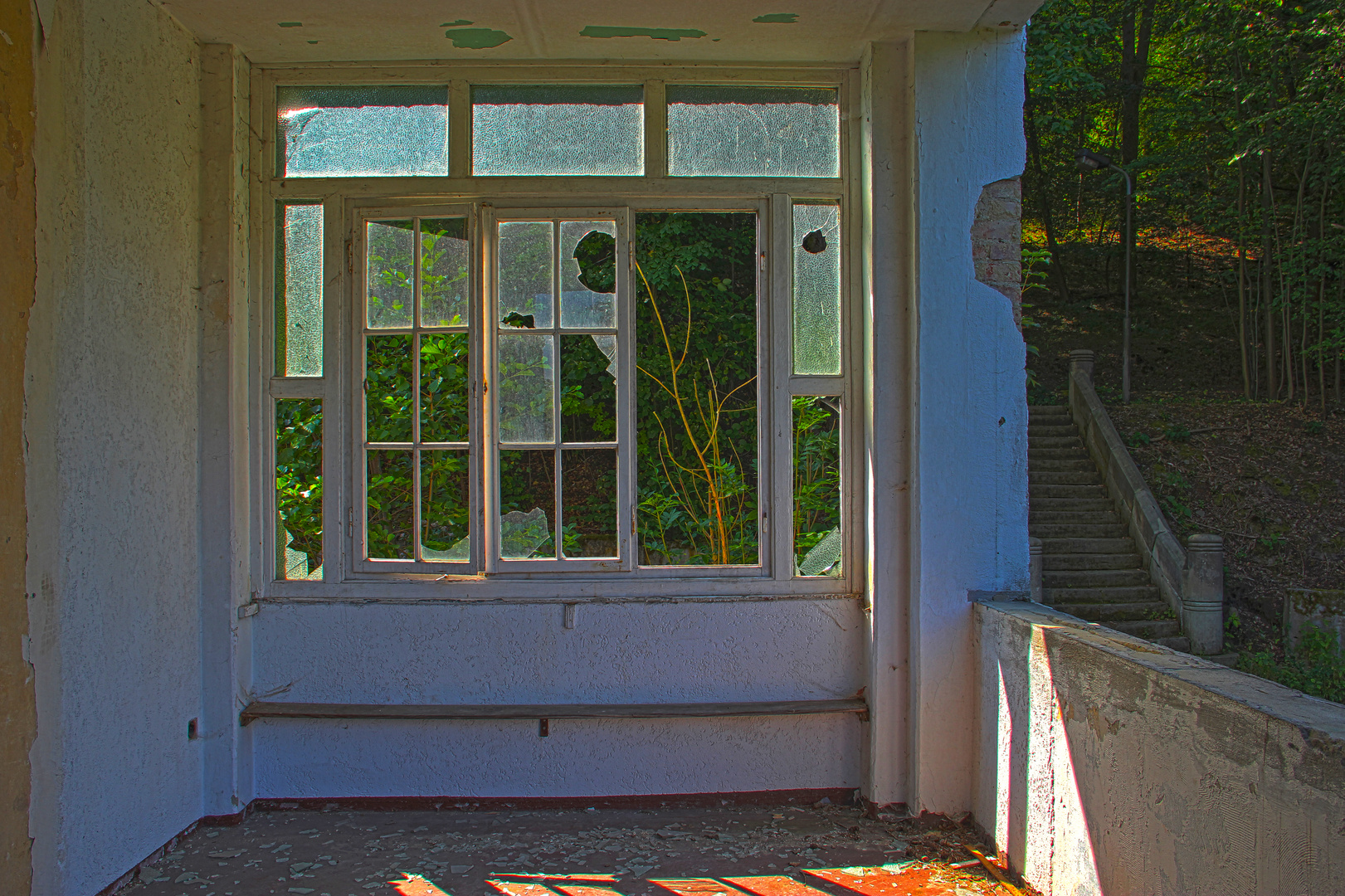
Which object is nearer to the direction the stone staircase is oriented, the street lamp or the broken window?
the broken window

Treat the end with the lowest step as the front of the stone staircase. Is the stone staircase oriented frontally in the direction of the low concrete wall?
yes

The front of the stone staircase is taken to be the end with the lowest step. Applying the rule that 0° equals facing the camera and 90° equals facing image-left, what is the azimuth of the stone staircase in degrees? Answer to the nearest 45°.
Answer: approximately 0°
